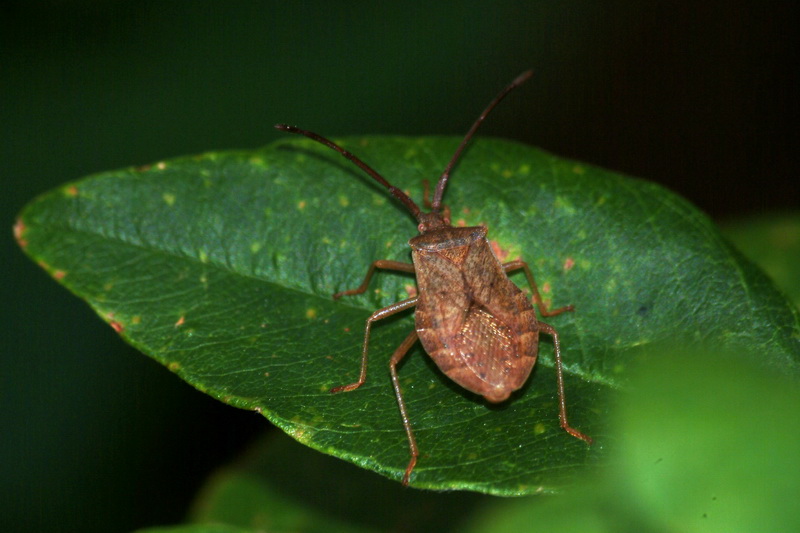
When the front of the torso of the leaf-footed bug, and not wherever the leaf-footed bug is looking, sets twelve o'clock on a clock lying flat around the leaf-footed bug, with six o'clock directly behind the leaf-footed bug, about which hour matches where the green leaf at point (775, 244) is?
The green leaf is roughly at 2 o'clock from the leaf-footed bug.

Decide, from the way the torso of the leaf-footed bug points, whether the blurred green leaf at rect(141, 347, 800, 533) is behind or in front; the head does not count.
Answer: behind

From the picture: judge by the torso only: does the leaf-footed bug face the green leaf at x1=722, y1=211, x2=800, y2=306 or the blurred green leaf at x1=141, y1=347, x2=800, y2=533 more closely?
the green leaf

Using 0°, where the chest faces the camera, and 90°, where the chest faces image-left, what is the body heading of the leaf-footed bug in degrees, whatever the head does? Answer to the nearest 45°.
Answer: approximately 180°
